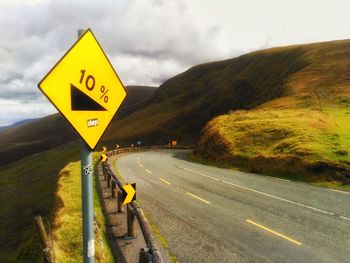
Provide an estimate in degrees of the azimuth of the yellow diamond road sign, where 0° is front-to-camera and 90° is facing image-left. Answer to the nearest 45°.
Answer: approximately 315°

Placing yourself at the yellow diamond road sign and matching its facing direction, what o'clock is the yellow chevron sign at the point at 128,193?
The yellow chevron sign is roughly at 8 o'clock from the yellow diamond road sign.
